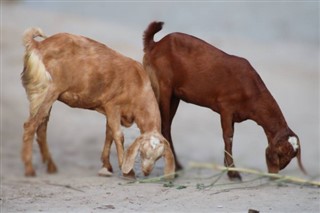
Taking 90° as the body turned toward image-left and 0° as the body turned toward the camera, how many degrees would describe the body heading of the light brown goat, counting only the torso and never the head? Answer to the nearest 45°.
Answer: approximately 270°

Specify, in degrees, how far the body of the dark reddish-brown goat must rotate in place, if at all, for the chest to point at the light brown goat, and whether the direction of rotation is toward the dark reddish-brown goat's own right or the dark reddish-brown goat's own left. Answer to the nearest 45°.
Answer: approximately 180°

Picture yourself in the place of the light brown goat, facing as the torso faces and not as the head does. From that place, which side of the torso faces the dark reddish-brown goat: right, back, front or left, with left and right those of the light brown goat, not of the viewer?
front

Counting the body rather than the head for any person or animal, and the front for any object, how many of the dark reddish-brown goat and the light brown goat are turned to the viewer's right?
2

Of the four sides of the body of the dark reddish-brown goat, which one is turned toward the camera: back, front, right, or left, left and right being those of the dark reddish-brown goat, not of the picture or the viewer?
right
